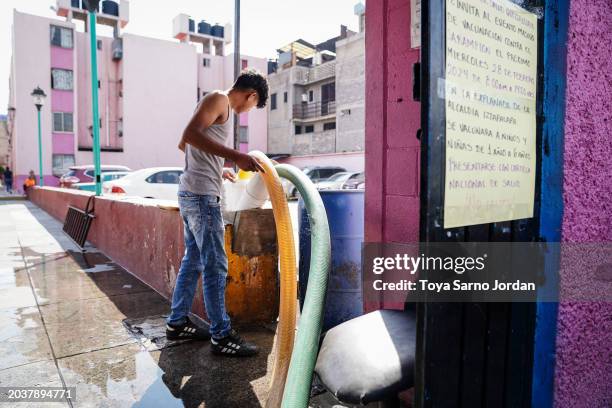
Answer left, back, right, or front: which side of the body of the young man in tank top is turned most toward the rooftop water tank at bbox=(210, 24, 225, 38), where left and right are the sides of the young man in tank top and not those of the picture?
left

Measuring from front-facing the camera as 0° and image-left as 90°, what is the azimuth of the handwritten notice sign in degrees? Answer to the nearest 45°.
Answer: approximately 315°

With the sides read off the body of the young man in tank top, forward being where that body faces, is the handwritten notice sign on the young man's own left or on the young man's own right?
on the young man's own right

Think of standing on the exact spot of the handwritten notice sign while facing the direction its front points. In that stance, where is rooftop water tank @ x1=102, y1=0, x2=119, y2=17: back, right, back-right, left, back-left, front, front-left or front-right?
back

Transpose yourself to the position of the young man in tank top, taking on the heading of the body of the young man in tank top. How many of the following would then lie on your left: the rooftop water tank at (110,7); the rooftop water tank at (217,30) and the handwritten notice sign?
2

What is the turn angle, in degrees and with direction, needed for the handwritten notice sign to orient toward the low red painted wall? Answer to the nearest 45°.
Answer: approximately 180°

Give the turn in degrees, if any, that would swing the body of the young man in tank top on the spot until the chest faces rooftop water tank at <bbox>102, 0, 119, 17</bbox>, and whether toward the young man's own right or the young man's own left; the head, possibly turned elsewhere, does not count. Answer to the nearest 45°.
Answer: approximately 90° to the young man's own left

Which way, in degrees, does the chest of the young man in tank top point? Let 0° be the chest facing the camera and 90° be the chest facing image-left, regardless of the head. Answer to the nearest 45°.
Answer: approximately 270°

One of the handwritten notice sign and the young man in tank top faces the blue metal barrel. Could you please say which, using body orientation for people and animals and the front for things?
the young man in tank top

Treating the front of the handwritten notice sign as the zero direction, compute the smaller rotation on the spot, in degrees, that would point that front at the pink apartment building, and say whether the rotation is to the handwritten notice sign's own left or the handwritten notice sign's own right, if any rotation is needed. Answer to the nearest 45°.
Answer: approximately 180°

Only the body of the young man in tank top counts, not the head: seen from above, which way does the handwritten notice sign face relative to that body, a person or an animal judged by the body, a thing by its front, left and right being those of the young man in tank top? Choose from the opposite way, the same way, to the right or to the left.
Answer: to the right
